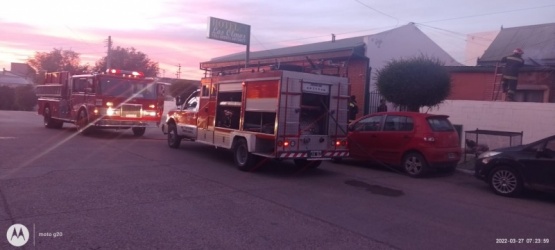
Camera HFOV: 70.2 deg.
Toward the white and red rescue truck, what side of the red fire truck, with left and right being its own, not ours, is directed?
front

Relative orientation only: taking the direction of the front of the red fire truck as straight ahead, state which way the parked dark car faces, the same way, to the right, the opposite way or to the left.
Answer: the opposite way

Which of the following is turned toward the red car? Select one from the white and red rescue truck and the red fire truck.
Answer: the red fire truck

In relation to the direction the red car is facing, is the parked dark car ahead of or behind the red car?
behind

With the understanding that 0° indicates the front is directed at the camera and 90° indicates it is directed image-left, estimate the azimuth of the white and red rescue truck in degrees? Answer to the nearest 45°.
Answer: approximately 135°

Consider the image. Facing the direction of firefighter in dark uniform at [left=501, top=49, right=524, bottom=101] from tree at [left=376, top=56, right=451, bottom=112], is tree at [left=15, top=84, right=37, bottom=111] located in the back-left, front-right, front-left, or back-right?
back-left

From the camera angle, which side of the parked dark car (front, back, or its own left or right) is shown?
left

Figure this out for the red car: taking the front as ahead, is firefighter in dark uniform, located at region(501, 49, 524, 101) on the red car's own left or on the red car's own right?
on the red car's own right

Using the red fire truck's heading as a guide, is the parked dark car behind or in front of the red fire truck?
in front

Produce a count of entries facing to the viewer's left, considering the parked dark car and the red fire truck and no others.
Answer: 1

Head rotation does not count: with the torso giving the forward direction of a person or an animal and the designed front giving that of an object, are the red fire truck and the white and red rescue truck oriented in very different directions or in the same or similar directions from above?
very different directions

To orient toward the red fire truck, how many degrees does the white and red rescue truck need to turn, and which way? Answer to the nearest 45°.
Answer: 0° — it already faces it

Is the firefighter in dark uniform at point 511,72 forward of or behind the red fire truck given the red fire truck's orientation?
forward

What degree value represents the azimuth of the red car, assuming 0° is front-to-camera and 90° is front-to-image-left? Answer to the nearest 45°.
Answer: approximately 135°

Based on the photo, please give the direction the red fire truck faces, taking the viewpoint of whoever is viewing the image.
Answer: facing the viewer and to the right of the viewer
